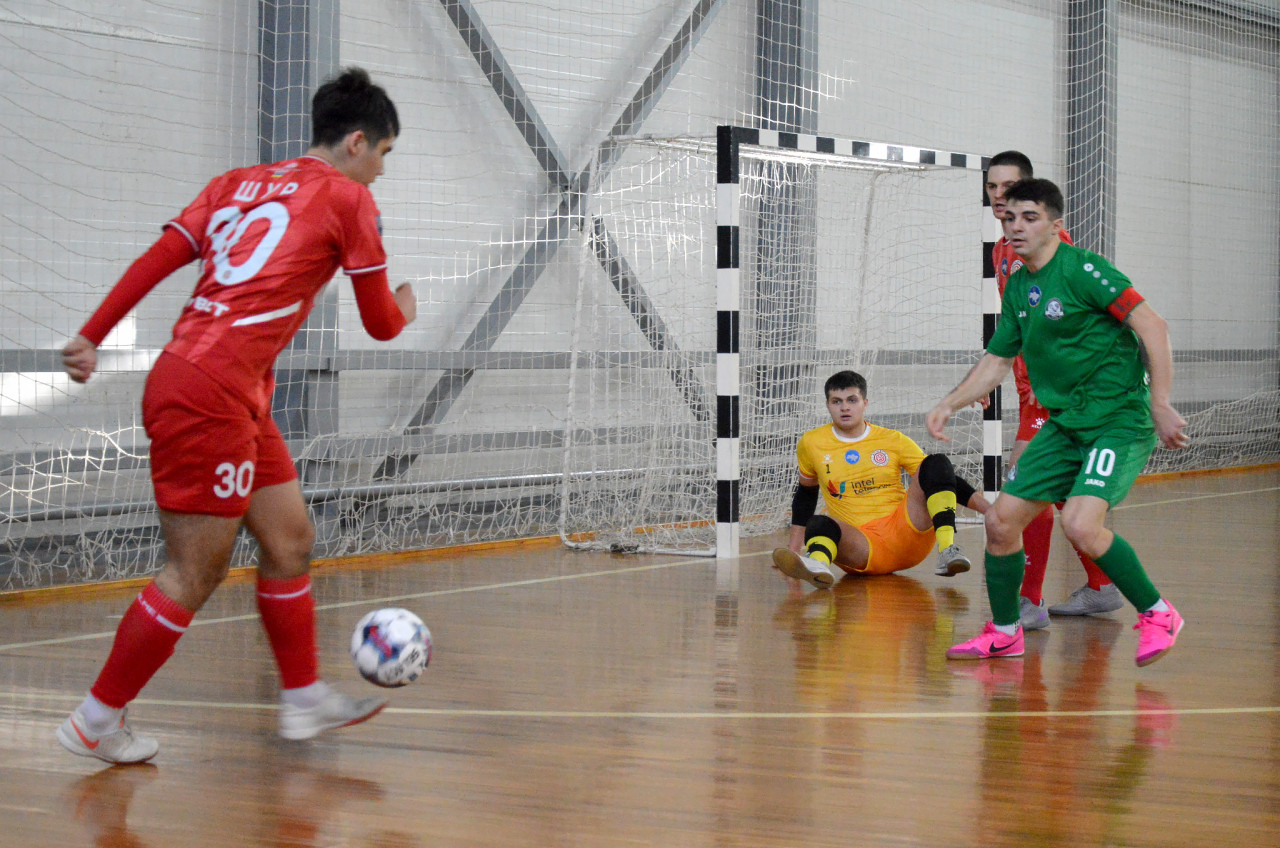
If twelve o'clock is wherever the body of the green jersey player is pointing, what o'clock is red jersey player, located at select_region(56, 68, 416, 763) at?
The red jersey player is roughly at 12 o'clock from the green jersey player.

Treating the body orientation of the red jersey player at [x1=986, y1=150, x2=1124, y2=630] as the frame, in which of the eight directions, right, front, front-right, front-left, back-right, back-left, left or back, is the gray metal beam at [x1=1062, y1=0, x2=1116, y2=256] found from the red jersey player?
back-right

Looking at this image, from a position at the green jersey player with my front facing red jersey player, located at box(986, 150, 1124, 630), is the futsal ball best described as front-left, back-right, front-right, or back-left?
back-left

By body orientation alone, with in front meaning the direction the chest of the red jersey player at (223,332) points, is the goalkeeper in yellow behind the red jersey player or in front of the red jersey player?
in front

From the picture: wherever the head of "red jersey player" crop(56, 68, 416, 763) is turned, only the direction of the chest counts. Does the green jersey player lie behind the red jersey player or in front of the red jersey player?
in front

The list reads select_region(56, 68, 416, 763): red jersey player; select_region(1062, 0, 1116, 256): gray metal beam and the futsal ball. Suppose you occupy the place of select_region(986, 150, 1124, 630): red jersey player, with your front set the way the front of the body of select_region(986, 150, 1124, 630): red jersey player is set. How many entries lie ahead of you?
2

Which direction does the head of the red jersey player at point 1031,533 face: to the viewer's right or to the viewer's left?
to the viewer's left

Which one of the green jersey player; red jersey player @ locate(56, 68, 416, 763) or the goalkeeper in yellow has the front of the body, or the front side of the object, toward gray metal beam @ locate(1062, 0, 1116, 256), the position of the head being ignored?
the red jersey player

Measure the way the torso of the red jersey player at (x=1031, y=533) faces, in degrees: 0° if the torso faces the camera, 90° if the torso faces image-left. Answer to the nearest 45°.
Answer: approximately 45°

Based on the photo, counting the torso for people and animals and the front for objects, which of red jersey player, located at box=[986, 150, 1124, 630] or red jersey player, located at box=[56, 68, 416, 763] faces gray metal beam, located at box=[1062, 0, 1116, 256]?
red jersey player, located at box=[56, 68, 416, 763]

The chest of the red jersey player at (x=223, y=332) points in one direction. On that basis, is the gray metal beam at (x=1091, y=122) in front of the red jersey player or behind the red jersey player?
in front

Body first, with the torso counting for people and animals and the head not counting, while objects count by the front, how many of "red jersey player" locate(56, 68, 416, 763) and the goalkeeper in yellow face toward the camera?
1

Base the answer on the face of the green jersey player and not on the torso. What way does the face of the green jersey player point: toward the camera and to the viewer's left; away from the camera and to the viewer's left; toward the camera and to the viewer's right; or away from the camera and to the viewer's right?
toward the camera and to the viewer's left

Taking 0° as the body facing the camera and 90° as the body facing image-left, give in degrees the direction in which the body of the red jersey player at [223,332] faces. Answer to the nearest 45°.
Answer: approximately 225°

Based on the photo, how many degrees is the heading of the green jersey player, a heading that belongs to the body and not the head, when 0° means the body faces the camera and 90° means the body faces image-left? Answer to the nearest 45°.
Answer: approximately 45°
